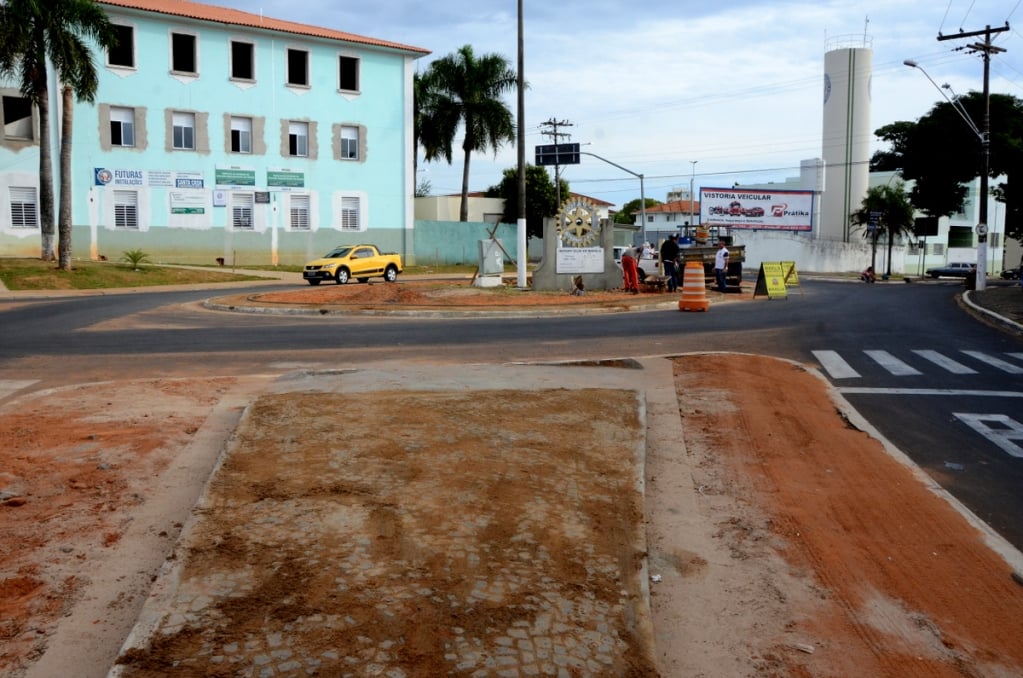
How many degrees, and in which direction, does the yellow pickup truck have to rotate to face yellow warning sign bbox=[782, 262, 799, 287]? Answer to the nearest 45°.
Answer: approximately 135° to its left

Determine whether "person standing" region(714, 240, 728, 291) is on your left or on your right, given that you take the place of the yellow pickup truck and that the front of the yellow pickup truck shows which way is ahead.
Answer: on your left

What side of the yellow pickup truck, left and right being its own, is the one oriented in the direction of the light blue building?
right

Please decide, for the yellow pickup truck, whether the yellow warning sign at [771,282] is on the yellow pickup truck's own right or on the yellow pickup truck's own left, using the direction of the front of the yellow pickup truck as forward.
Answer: on the yellow pickup truck's own left

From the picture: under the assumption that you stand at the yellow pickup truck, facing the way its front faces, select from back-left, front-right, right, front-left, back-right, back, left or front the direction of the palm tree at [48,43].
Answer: front-right

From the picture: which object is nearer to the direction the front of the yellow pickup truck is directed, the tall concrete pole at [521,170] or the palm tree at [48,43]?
the palm tree

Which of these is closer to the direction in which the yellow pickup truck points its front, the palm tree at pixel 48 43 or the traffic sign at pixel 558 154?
the palm tree

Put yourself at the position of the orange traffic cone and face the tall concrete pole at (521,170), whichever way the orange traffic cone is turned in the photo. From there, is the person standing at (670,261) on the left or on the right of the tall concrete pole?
right

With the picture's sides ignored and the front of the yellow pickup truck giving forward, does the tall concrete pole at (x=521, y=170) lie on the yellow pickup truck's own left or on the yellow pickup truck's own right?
on the yellow pickup truck's own left

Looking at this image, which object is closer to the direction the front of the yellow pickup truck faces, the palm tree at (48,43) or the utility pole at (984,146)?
the palm tree

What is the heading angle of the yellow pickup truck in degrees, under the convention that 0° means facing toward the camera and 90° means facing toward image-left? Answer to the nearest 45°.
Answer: approximately 45°
